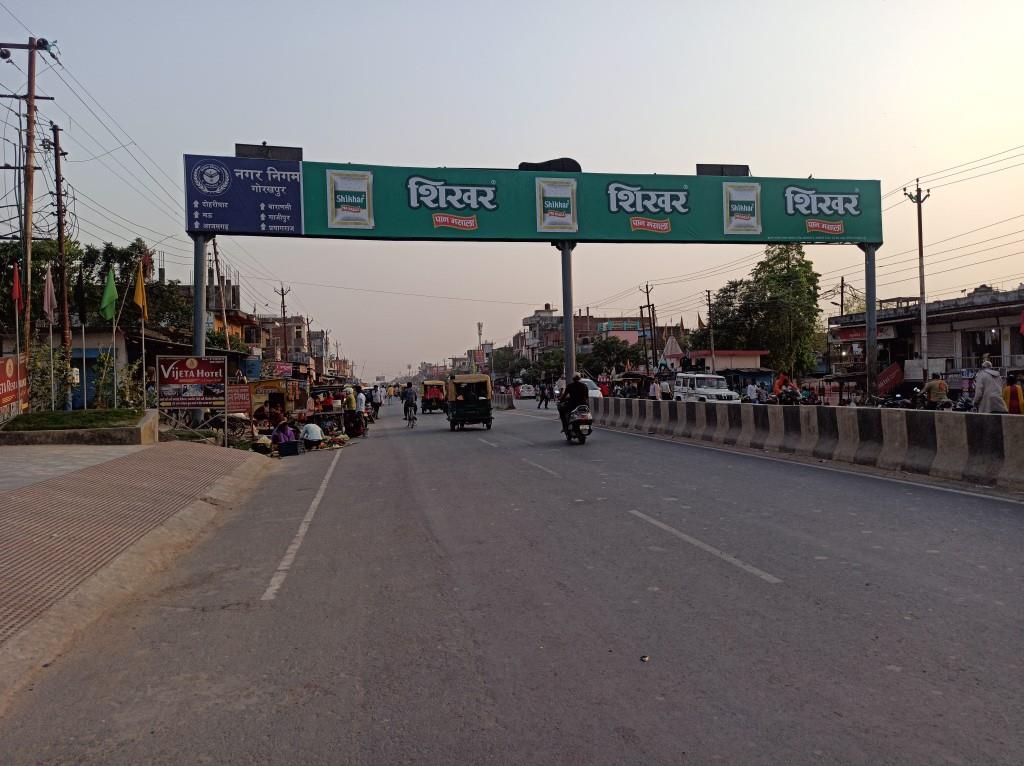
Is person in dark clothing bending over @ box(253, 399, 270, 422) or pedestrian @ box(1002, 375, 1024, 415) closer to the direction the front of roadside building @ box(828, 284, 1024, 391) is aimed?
the person in dark clothing bending over

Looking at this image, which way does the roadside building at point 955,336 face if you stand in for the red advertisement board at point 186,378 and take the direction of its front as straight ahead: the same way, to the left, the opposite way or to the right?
to the right

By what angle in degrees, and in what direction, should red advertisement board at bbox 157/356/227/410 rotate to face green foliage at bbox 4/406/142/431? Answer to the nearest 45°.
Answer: approximately 90° to its right

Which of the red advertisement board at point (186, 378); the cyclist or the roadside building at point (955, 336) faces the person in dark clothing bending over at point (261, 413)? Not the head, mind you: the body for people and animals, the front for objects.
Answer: the roadside building

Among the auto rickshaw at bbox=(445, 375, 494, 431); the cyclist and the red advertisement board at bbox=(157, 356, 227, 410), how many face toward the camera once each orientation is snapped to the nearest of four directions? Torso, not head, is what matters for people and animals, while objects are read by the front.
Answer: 1

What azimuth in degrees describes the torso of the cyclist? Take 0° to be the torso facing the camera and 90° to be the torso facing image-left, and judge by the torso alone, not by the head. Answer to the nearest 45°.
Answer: approximately 180°

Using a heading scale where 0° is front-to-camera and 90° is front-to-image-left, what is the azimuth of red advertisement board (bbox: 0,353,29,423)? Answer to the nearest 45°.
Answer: approximately 315°

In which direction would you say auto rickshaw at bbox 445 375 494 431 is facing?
away from the camera

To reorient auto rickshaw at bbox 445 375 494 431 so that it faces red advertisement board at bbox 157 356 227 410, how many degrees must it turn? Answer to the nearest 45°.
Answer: approximately 135° to its left
